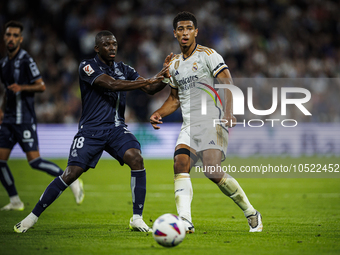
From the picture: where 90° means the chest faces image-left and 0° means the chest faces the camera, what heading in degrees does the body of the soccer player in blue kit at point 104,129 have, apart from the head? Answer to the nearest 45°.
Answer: approximately 315°

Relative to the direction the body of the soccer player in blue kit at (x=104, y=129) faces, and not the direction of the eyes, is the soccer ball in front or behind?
in front

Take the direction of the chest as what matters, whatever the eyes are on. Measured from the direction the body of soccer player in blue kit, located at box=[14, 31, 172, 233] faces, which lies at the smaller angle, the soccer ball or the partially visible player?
the soccer ball

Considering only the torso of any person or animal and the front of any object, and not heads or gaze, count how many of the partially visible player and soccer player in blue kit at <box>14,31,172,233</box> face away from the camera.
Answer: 0

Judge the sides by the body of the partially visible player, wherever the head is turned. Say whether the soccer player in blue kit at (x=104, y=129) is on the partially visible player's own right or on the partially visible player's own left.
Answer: on the partially visible player's own left

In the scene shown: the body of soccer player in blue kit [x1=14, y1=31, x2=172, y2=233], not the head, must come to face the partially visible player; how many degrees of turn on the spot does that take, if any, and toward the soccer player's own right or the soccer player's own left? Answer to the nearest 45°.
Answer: approximately 180°

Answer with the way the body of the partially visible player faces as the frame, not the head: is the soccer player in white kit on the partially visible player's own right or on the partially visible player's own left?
on the partially visible player's own left

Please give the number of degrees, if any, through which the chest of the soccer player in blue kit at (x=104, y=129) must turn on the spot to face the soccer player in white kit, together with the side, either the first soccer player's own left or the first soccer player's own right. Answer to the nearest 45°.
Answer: approximately 45° to the first soccer player's own left
